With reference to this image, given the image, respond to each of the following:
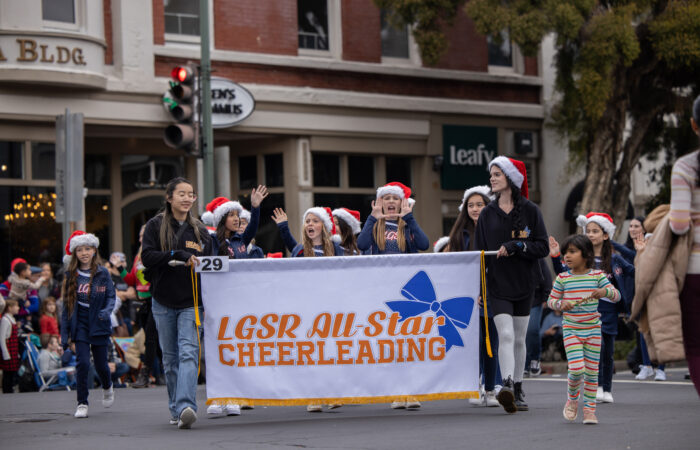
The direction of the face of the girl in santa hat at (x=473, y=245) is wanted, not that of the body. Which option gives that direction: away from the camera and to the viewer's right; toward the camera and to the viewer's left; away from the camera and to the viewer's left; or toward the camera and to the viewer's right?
toward the camera and to the viewer's right

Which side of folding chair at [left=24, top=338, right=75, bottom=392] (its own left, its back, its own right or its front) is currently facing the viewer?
right

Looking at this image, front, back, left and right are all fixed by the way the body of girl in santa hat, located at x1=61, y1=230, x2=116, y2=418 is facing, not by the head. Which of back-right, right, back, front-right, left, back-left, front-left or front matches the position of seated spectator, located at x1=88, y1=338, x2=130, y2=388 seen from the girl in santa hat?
back

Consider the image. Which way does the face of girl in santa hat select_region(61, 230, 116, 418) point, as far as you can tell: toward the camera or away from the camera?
toward the camera

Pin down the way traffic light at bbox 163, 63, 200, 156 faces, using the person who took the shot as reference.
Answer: facing the viewer and to the left of the viewer

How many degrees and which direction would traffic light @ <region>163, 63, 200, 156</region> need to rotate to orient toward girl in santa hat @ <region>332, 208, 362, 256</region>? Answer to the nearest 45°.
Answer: approximately 90° to its left

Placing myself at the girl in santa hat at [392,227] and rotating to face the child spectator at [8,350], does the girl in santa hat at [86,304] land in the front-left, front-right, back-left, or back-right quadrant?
front-left

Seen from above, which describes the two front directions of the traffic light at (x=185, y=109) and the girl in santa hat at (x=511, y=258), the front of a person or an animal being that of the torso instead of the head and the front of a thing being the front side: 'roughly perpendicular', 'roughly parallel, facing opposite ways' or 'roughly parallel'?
roughly parallel

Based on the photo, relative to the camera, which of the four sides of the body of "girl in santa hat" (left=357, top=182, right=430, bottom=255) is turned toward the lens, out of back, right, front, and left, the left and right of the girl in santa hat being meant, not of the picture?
front

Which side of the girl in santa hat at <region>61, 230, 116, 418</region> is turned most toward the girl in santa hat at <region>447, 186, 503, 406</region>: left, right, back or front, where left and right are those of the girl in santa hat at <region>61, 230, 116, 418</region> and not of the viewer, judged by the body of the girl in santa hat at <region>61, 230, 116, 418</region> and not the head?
left

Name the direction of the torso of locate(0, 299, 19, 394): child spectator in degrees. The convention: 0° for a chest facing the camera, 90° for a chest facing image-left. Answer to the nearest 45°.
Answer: approximately 270°

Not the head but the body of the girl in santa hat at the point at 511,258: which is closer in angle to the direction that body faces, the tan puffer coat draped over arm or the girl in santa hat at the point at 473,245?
the tan puffer coat draped over arm
